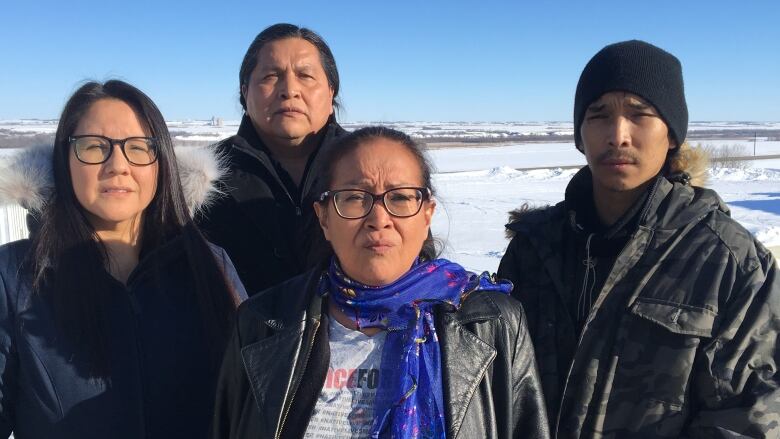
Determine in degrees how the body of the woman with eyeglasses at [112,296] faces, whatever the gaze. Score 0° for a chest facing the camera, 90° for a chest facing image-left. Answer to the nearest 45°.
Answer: approximately 0°

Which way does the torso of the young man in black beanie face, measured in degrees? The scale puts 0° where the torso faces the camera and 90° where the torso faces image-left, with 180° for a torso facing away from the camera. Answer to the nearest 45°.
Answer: approximately 45°

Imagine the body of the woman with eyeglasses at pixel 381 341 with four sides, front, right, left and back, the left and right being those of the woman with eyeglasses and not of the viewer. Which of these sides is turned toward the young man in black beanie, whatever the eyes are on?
left

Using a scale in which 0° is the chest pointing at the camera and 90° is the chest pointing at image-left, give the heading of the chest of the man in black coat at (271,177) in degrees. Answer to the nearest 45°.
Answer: approximately 0°

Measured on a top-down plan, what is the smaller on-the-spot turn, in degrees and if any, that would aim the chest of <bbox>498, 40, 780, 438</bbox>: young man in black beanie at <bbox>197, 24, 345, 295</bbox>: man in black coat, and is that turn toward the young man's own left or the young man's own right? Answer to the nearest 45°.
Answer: approximately 45° to the young man's own right

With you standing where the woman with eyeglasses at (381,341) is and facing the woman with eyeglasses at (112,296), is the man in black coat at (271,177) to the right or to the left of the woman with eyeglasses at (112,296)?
right

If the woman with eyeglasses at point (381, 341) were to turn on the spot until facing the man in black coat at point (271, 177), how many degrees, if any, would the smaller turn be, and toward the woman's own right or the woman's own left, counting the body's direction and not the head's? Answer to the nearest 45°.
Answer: approximately 135° to the woman's own right

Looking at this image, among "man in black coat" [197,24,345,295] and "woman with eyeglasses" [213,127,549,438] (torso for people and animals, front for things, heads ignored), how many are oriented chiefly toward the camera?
2

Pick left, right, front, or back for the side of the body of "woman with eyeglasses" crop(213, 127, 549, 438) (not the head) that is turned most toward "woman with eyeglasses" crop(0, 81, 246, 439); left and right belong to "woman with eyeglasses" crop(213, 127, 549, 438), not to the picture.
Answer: right

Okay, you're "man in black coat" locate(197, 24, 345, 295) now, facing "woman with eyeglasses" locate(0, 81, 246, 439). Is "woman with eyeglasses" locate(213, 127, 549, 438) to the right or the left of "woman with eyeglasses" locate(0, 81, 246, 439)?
left
